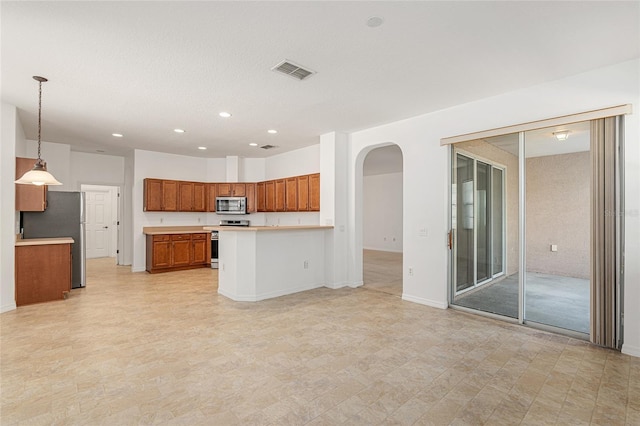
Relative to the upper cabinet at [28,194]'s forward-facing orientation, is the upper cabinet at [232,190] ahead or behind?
ahead

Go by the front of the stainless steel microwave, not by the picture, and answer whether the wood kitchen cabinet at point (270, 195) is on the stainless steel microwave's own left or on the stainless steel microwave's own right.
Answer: on the stainless steel microwave's own left

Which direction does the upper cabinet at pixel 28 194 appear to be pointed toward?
to the viewer's right

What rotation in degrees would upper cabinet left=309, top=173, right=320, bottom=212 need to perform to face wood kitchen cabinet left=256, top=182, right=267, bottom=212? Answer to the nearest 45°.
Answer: approximately 90° to its right

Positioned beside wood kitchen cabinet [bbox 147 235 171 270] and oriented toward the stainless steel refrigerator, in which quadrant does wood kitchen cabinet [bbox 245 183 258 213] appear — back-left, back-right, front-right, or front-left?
back-left

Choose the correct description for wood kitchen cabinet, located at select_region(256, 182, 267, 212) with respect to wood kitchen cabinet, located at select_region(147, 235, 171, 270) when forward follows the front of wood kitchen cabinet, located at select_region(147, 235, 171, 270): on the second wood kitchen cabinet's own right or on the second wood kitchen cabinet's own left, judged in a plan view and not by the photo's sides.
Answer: on the second wood kitchen cabinet's own left

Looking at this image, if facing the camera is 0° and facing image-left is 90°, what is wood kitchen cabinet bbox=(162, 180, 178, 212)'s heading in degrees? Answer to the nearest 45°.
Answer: approximately 0°

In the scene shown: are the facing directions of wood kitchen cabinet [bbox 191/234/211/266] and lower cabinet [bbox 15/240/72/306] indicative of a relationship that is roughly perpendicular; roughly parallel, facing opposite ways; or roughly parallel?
roughly perpendicular

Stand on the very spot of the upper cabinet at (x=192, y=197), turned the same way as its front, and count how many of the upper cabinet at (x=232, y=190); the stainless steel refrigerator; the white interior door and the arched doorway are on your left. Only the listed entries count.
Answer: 2
